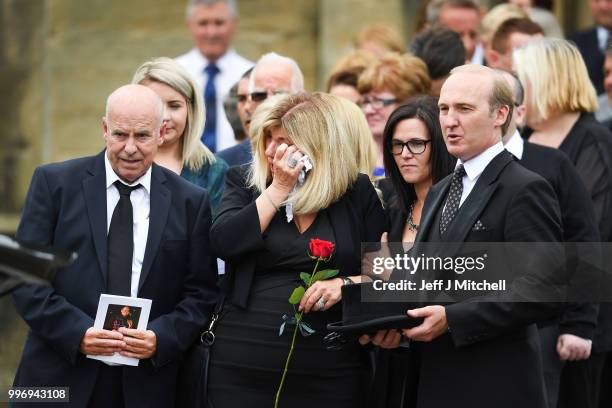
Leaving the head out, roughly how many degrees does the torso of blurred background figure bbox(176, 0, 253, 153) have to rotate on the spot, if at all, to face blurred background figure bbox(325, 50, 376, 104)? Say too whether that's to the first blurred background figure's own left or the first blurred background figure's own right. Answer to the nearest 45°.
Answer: approximately 45° to the first blurred background figure's own left

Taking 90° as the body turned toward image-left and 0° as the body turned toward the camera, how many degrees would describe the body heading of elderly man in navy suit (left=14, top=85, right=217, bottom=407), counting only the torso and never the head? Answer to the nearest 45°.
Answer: approximately 0°

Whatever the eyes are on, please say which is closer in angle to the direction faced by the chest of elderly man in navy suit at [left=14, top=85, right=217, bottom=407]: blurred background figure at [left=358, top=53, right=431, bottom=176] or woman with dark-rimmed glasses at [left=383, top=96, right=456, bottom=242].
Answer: the woman with dark-rimmed glasses

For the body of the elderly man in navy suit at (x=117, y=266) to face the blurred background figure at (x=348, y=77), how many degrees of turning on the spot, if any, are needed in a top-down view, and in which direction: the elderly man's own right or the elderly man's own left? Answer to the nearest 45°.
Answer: approximately 135° to the elderly man's own left

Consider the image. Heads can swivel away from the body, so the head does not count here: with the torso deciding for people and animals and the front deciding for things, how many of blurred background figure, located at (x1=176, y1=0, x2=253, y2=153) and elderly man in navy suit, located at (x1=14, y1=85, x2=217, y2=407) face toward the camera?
2

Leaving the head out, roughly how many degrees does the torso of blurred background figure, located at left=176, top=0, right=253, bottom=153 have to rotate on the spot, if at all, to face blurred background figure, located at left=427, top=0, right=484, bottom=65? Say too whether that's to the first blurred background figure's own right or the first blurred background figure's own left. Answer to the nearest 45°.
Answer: approximately 90° to the first blurred background figure's own left

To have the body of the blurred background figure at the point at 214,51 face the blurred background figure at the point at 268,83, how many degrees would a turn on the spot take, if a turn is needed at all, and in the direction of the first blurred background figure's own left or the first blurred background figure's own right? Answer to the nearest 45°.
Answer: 0° — they already face them

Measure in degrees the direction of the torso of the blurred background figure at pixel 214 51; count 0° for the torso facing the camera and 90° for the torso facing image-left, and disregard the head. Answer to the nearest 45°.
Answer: approximately 0°
